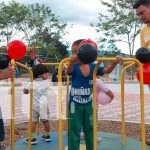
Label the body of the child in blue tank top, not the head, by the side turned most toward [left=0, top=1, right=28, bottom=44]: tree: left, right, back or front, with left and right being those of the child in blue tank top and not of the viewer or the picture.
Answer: back

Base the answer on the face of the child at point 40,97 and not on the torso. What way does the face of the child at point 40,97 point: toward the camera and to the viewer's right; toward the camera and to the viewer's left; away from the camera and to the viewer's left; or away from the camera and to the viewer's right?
toward the camera and to the viewer's right

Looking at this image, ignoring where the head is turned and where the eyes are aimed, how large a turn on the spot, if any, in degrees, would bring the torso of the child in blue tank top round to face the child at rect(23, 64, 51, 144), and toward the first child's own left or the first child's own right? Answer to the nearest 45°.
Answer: approximately 135° to the first child's own right

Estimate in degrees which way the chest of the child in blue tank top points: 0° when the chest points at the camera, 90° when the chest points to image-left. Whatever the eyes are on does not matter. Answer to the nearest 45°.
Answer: approximately 0°

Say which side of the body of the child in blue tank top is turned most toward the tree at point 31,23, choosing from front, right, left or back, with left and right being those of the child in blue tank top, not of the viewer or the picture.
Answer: back
